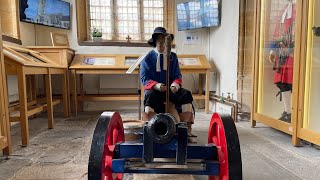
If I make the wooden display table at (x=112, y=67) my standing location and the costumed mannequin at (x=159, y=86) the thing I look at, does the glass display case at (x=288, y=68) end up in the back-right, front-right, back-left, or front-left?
front-left

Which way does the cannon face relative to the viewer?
toward the camera

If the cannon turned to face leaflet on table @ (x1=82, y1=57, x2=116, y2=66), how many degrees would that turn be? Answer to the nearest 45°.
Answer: approximately 180°

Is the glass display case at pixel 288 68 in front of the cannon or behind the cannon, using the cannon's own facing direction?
behind

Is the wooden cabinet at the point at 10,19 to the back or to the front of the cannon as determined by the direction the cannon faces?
to the back

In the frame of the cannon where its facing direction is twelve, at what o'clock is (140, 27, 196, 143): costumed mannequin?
The costumed mannequin is roughly at 6 o'clock from the cannon.

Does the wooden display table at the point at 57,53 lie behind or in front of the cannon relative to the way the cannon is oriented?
behind

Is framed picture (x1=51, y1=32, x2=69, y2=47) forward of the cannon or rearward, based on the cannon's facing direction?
rearward

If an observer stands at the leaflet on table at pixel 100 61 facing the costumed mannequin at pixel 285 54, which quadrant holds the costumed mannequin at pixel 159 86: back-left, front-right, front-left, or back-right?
front-right

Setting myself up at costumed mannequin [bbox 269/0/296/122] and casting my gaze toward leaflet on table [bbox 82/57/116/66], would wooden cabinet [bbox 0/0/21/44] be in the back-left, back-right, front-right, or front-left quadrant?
front-left
